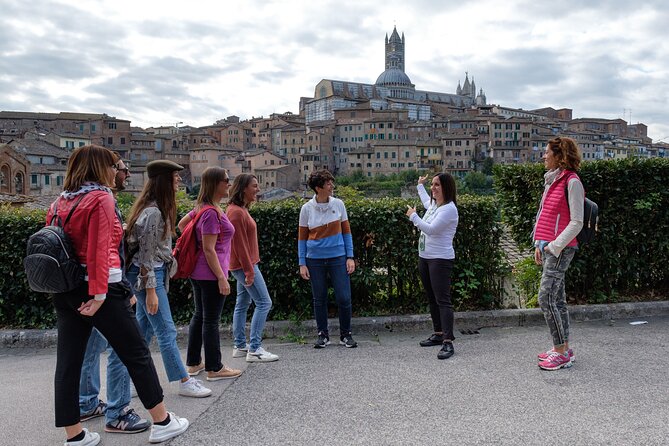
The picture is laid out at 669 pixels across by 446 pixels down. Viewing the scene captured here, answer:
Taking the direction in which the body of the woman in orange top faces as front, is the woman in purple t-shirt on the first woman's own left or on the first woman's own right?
on the first woman's own right

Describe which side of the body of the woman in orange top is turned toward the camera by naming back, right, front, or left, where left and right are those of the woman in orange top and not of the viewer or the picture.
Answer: right

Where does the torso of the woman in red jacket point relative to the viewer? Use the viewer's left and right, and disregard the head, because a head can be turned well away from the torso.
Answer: facing to the right of the viewer

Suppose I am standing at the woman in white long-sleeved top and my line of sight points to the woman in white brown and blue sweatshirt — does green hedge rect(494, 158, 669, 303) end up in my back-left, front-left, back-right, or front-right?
back-right

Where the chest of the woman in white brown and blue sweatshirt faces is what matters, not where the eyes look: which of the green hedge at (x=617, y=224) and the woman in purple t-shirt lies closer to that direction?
the woman in purple t-shirt

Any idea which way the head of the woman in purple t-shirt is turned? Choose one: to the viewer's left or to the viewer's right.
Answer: to the viewer's right

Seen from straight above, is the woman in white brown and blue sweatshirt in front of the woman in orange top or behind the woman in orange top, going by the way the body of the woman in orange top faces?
in front

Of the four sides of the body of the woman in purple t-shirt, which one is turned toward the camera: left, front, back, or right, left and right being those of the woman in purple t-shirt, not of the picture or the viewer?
right

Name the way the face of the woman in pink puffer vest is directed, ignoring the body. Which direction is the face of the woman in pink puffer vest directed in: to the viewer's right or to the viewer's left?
to the viewer's left

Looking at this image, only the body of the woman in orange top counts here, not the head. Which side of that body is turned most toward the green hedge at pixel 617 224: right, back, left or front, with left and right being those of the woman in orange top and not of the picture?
front

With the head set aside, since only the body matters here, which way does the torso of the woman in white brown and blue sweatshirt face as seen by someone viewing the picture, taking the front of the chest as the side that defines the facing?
toward the camera

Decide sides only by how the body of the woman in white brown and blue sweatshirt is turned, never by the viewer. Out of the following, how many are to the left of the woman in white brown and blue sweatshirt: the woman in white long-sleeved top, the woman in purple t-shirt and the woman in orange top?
1

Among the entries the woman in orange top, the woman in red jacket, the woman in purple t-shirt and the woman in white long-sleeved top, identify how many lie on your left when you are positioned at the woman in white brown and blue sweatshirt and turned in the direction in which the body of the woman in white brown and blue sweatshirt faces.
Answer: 1

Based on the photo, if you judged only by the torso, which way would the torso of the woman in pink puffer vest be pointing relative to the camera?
to the viewer's left

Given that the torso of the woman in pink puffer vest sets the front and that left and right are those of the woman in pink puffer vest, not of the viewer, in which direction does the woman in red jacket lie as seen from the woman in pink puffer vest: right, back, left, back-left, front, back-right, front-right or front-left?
front-left

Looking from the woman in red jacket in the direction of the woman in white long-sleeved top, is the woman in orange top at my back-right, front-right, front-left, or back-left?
front-left
